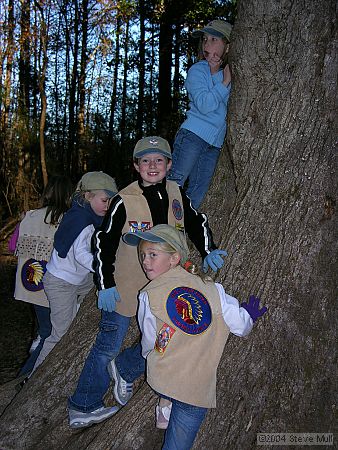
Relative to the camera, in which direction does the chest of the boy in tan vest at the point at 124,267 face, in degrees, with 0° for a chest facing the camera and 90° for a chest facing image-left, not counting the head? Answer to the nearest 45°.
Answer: approximately 0°

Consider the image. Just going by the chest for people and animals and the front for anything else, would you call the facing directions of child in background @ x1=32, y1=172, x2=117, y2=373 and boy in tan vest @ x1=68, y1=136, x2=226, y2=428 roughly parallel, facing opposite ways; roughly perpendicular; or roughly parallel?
roughly perpendicular

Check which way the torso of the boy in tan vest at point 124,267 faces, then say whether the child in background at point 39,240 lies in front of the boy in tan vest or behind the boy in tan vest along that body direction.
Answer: behind

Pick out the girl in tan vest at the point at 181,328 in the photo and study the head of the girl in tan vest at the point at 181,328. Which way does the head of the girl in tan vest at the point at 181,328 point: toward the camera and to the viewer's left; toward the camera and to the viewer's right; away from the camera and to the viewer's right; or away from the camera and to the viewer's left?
toward the camera and to the viewer's left

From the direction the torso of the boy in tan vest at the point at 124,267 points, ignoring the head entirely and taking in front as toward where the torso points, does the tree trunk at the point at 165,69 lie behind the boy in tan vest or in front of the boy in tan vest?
behind

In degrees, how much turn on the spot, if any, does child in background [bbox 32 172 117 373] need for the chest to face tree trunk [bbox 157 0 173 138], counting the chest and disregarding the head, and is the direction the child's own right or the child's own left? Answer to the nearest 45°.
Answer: approximately 90° to the child's own left

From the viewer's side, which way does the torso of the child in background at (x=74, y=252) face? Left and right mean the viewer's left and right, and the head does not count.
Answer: facing to the right of the viewer

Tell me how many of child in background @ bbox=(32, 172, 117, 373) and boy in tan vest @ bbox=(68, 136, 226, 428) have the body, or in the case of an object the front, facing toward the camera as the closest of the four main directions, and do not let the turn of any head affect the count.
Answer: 1
